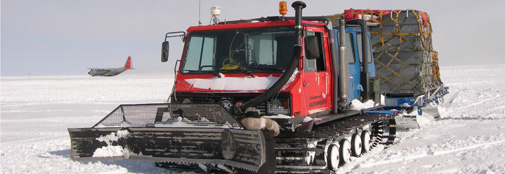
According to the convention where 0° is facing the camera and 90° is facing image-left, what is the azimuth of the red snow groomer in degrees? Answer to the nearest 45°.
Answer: approximately 45°
